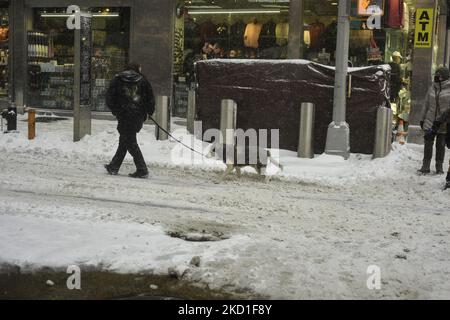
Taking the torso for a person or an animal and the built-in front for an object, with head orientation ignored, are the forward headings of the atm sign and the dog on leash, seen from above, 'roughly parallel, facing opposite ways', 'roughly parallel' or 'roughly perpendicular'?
roughly perpendicular

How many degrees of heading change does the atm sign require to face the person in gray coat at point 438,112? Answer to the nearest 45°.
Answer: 0° — it already faces them

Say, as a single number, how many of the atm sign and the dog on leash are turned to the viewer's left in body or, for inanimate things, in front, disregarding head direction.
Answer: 1

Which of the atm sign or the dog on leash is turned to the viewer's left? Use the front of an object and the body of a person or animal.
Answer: the dog on leash

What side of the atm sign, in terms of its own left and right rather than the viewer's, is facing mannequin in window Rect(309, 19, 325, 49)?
right

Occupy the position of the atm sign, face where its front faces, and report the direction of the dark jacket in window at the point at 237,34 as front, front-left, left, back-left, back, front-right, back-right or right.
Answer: right

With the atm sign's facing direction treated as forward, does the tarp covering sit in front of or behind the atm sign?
in front

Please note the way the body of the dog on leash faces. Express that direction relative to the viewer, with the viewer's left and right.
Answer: facing to the left of the viewer

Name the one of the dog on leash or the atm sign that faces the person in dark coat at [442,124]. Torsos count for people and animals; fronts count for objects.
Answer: the atm sign

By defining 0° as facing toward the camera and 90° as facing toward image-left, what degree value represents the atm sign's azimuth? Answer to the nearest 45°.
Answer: approximately 0°
